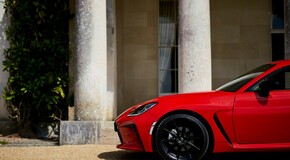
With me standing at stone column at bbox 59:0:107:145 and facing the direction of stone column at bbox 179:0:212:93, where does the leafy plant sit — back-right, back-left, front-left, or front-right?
back-left

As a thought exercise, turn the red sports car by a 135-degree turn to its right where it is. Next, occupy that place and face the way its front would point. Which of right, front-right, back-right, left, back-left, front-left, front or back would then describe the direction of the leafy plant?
left

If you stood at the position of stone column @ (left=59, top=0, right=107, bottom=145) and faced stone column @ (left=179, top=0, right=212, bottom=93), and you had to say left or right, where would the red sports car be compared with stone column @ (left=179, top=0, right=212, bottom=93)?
right

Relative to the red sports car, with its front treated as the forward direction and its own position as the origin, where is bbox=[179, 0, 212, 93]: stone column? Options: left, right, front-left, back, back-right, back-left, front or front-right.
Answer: right

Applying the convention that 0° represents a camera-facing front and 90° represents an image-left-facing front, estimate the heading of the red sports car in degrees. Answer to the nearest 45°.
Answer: approximately 90°

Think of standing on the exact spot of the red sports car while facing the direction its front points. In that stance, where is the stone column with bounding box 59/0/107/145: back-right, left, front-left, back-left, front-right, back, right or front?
front-right
